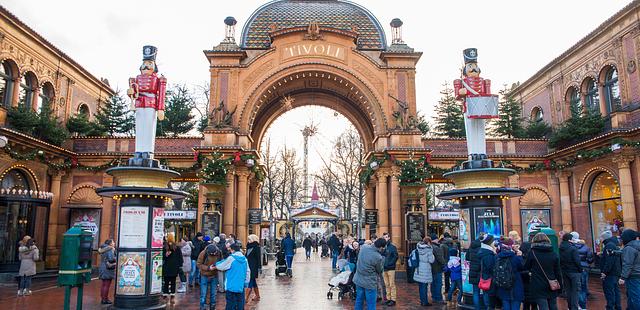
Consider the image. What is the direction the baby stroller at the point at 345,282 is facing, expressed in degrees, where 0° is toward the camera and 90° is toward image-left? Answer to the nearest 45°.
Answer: approximately 45°

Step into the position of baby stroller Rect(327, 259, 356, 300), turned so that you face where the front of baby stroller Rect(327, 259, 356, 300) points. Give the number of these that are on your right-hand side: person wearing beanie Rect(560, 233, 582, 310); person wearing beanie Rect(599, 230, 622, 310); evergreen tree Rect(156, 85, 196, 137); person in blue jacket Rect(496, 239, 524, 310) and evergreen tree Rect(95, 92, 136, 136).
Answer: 2

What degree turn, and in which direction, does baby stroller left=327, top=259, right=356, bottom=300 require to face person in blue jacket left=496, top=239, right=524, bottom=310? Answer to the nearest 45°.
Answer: approximately 90° to its left

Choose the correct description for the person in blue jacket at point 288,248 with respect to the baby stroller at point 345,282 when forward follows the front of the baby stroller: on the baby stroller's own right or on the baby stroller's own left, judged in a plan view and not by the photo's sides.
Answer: on the baby stroller's own right

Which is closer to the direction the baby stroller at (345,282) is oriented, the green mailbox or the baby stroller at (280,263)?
the green mailbox

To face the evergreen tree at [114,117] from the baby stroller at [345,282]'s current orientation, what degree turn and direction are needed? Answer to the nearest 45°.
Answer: approximately 90° to its right

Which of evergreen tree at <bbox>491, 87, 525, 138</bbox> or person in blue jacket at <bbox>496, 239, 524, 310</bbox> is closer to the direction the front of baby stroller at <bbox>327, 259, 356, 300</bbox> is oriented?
the person in blue jacket

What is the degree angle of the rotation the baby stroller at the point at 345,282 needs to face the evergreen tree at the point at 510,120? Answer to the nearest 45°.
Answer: approximately 180°

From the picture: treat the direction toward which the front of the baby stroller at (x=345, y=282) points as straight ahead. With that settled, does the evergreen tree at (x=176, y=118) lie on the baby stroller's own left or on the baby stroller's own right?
on the baby stroller's own right

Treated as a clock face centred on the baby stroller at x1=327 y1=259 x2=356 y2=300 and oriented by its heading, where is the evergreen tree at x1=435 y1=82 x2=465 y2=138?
The evergreen tree is roughly at 5 o'clock from the baby stroller.

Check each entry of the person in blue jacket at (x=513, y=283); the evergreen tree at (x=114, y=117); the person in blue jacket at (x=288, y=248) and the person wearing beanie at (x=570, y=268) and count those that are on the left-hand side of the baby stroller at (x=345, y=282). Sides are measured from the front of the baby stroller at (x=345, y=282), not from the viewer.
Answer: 2

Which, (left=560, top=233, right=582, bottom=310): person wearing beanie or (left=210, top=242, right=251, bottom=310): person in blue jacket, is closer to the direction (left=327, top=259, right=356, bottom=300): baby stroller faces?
the person in blue jacket

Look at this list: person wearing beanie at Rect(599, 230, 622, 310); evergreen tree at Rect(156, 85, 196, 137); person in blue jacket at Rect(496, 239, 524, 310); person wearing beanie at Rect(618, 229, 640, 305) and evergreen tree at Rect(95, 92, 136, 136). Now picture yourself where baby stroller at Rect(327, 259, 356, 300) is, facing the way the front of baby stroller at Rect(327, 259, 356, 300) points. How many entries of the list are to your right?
2
